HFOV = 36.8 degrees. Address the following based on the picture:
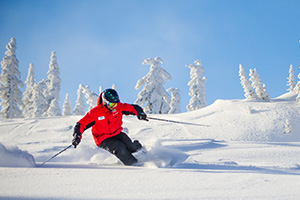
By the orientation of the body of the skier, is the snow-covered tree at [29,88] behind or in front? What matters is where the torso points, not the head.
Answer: behind

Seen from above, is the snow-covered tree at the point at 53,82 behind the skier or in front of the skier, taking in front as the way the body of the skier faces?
behind

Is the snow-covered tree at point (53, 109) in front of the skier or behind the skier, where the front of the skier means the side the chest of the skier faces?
behind
